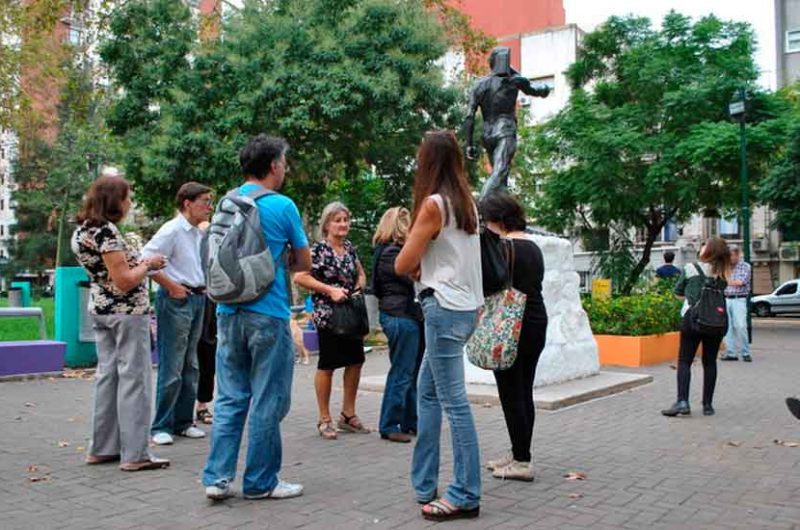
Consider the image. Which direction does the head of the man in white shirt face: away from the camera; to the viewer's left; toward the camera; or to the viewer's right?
to the viewer's right

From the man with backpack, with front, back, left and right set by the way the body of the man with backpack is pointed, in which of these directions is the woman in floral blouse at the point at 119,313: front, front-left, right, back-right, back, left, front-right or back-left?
left

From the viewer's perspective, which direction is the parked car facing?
to the viewer's left

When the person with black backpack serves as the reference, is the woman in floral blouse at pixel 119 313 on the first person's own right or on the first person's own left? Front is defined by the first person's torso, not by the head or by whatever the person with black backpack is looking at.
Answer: on the first person's own left
